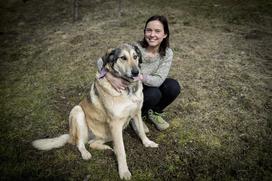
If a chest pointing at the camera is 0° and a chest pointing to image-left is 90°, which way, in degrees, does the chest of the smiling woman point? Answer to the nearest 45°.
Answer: approximately 0°

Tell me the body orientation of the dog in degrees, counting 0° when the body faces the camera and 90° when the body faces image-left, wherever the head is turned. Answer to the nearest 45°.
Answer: approximately 315°

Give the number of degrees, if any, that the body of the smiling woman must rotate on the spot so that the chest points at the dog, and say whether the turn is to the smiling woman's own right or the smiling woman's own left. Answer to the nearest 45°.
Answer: approximately 45° to the smiling woman's own right

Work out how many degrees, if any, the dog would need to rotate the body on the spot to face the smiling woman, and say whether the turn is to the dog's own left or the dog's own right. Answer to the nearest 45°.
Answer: approximately 90° to the dog's own left

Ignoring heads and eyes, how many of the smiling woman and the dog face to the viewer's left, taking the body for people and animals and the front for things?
0
